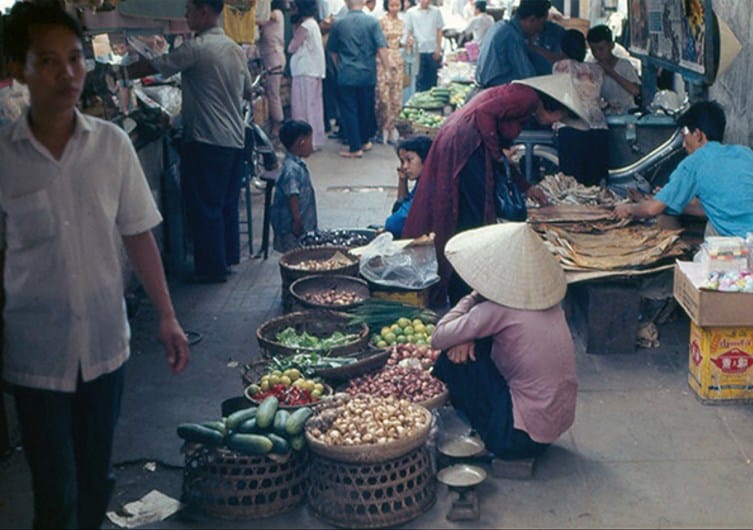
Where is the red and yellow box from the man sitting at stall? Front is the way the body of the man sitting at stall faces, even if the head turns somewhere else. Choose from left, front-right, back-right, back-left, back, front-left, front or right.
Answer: back-left

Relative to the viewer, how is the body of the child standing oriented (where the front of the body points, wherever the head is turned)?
to the viewer's right

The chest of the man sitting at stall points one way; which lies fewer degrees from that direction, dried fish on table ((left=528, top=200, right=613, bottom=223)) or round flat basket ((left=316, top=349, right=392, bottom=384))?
the dried fish on table

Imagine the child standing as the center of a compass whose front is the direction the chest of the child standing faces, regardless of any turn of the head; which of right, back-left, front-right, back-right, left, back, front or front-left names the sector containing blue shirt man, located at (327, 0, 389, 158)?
left

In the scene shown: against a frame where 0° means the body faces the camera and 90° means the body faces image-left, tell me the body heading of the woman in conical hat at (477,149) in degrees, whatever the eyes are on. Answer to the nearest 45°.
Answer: approximately 270°

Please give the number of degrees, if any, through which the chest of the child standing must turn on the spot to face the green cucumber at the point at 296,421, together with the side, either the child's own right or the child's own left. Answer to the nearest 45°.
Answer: approximately 90° to the child's own right

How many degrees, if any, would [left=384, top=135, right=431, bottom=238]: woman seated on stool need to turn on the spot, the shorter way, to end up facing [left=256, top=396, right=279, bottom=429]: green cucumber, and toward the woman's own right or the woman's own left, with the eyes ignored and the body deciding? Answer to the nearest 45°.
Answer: approximately 45° to the woman's own left

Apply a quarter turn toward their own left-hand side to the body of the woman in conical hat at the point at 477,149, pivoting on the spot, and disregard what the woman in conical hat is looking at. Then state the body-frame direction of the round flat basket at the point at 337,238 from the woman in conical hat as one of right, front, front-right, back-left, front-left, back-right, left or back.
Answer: front-left

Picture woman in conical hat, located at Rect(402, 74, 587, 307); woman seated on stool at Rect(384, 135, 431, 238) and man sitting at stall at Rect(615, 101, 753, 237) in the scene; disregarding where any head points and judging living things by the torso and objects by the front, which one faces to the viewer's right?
the woman in conical hat

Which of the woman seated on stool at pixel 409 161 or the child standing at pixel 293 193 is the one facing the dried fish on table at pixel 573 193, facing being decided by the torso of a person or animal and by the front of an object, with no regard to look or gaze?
the child standing

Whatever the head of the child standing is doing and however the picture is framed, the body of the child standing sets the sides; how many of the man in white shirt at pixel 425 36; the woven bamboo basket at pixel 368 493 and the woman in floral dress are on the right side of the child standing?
1
